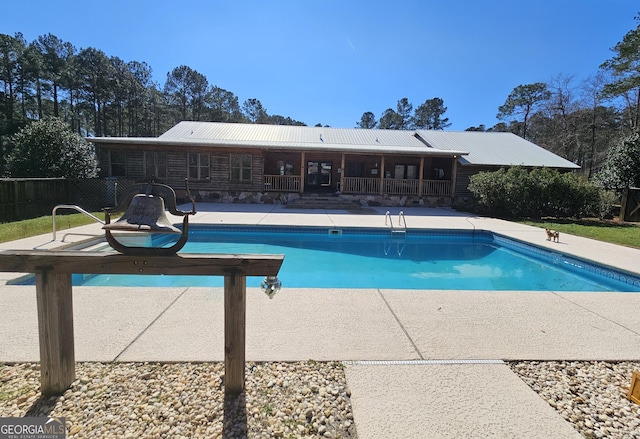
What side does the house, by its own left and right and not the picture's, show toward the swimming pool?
front

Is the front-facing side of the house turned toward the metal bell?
yes

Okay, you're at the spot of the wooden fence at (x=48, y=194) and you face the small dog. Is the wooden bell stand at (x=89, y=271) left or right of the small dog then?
right

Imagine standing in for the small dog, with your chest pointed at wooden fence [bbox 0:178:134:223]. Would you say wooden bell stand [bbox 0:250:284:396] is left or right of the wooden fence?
left

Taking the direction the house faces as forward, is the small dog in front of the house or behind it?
in front

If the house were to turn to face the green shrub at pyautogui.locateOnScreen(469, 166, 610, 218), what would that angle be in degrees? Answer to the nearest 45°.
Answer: approximately 90° to its left

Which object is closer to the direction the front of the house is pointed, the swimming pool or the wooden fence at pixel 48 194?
the swimming pool

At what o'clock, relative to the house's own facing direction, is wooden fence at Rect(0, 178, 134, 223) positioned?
The wooden fence is roughly at 2 o'clock from the house.

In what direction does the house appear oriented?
toward the camera

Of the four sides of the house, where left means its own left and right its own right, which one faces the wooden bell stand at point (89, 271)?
front
